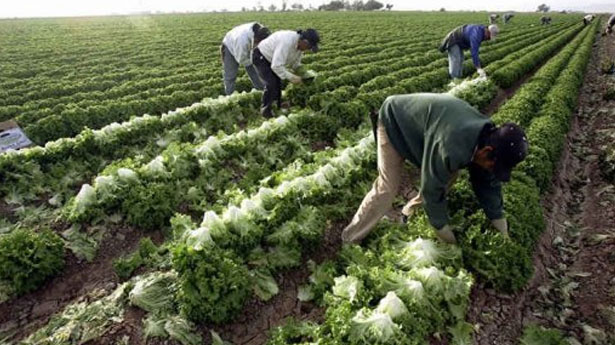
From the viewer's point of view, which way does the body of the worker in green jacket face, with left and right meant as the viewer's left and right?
facing to the right of the viewer

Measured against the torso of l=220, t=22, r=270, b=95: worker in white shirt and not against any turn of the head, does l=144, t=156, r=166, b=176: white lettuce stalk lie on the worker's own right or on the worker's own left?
on the worker's own right

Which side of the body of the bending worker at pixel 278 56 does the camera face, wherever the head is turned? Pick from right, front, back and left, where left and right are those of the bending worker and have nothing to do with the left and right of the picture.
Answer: right

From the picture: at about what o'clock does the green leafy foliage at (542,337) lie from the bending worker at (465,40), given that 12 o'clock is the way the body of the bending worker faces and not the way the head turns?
The green leafy foliage is roughly at 3 o'clock from the bending worker.

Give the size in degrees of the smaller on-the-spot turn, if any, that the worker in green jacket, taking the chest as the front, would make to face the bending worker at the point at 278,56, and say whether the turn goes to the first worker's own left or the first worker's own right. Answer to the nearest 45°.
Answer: approximately 135° to the first worker's own left

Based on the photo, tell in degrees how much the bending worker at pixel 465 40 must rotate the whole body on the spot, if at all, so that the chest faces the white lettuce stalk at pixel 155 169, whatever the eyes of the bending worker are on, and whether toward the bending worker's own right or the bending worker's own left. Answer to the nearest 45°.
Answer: approximately 135° to the bending worker's own right

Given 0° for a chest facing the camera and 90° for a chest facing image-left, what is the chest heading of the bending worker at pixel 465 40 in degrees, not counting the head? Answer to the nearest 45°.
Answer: approximately 270°

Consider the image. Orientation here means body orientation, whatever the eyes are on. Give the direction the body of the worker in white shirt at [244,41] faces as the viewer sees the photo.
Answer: to the viewer's right

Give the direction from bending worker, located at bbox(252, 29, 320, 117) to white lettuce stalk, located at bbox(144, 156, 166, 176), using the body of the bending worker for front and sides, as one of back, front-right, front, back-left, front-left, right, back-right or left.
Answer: back-right

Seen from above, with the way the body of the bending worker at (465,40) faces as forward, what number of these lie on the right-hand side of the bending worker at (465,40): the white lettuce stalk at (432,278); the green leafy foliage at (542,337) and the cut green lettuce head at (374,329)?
3

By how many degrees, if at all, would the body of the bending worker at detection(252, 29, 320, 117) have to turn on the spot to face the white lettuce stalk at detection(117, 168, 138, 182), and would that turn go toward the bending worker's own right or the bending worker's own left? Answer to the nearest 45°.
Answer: approximately 135° to the bending worker's own right

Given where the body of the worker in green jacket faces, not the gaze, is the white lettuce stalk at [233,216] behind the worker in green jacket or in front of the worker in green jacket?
behind

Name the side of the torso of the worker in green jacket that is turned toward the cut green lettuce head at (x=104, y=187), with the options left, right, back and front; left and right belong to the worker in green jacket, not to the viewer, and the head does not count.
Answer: back
